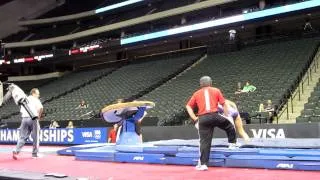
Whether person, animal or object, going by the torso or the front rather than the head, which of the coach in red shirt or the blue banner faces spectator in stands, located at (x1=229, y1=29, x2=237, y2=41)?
the coach in red shirt

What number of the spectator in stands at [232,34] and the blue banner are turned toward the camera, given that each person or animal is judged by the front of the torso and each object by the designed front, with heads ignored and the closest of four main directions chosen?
2

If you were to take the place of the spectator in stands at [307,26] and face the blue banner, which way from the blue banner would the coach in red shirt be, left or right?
left

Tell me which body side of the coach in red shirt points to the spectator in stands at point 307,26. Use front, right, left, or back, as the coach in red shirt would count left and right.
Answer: front

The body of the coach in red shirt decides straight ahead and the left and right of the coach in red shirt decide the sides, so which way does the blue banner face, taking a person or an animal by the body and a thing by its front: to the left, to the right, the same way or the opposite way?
the opposite way

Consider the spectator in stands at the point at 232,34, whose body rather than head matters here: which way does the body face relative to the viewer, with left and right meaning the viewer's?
facing the viewer

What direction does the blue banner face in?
toward the camera

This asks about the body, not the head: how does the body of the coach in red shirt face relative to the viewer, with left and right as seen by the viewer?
facing away from the viewer

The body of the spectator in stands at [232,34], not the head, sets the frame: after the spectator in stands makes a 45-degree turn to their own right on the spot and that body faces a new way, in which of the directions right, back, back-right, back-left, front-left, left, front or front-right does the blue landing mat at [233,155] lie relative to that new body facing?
front-left

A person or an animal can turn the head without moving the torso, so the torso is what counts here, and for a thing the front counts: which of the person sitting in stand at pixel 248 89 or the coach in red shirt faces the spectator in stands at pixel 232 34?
the coach in red shirt

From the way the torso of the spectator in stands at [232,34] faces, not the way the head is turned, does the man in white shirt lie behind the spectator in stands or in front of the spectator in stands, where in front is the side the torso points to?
in front

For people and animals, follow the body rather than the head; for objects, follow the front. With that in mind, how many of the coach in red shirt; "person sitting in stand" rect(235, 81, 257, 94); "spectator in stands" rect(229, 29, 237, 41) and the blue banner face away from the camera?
1

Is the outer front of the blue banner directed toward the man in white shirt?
yes

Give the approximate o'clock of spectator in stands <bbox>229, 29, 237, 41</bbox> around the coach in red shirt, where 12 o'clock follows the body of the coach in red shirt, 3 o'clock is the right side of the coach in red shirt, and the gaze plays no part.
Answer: The spectator in stands is roughly at 12 o'clock from the coach in red shirt.

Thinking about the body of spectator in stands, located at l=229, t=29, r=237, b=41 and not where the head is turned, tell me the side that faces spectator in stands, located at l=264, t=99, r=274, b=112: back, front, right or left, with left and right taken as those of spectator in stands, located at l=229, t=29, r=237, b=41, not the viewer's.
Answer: front

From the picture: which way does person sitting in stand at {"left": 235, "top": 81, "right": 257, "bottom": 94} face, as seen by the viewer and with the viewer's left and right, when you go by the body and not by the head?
facing the viewer and to the left of the viewer
